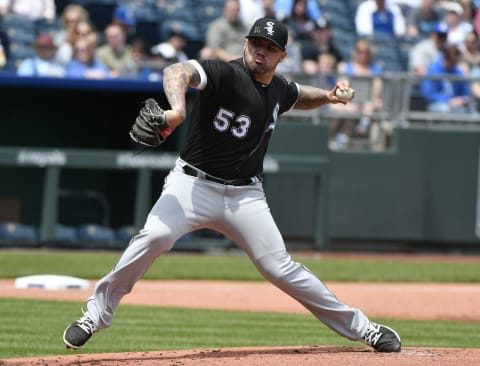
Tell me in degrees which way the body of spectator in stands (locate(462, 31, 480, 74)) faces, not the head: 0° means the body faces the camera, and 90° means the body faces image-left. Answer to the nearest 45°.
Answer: approximately 0°

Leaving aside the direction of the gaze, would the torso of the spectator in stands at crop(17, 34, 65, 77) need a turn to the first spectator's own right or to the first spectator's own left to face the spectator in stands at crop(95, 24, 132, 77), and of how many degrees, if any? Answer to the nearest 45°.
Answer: approximately 135° to the first spectator's own left

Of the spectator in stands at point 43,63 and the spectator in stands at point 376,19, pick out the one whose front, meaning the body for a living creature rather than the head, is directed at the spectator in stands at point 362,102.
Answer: the spectator in stands at point 376,19

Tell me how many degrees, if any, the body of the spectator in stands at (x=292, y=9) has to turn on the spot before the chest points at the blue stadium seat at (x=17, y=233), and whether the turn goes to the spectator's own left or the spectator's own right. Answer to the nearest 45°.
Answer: approximately 45° to the spectator's own right

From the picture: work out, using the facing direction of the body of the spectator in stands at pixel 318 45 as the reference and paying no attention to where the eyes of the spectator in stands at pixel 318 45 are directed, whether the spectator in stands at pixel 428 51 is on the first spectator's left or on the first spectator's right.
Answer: on the first spectator's left

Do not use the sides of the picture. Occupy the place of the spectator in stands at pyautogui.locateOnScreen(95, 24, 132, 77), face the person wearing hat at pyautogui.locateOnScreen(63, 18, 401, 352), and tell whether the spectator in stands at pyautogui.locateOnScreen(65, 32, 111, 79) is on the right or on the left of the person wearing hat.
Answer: right

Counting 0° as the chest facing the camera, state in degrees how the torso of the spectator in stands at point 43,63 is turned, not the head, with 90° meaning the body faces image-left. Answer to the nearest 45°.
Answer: approximately 0°

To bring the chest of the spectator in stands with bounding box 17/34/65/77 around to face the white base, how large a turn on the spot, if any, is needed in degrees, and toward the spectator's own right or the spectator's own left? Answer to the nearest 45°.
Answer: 0° — they already face it

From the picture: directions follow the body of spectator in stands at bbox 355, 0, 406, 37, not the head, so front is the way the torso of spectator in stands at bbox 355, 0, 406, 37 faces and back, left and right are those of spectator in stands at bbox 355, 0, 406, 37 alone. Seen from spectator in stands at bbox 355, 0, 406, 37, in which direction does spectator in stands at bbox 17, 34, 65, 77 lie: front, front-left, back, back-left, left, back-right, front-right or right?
front-right
